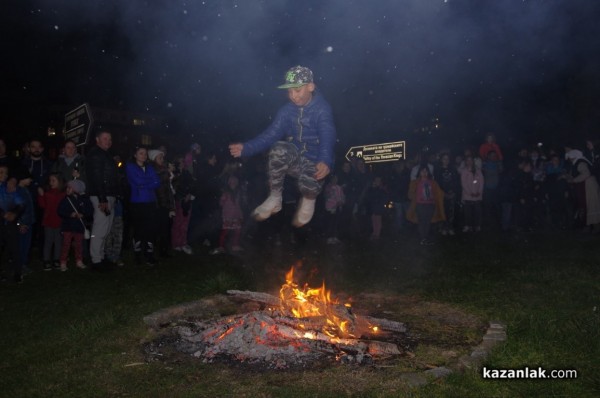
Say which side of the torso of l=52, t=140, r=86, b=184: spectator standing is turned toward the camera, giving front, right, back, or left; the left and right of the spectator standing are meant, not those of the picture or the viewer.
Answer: front

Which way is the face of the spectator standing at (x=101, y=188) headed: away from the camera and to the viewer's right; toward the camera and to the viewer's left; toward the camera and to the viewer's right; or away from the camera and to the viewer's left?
toward the camera and to the viewer's right

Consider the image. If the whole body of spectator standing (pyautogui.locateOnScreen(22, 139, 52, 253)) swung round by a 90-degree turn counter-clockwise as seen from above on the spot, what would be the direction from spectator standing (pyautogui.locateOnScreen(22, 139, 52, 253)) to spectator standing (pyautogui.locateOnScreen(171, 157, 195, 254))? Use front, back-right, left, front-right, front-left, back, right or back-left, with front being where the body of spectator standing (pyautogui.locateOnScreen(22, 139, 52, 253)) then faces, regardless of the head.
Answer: front

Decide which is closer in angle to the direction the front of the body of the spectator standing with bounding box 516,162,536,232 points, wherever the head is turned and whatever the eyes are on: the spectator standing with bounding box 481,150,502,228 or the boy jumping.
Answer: the boy jumping

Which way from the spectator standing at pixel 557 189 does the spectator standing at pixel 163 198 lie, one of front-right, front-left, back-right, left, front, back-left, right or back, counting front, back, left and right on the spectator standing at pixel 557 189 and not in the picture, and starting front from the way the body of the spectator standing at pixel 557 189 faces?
front-right

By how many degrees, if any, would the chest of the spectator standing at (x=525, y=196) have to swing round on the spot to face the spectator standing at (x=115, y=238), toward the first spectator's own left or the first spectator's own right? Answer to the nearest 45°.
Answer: approximately 45° to the first spectator's own right
